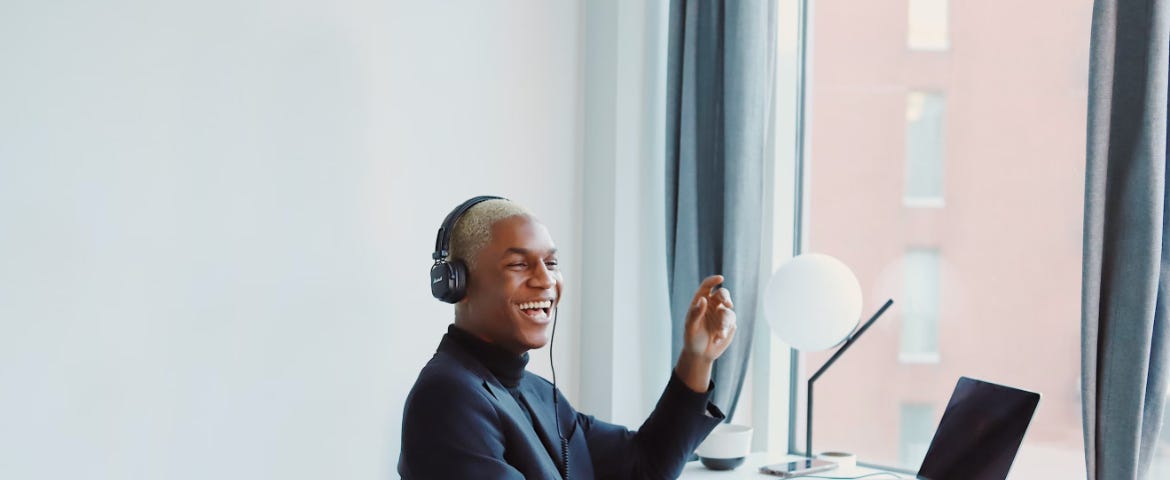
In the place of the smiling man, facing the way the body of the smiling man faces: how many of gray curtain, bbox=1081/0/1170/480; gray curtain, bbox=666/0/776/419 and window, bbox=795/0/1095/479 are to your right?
0

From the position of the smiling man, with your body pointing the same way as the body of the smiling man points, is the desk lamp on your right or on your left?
on your left

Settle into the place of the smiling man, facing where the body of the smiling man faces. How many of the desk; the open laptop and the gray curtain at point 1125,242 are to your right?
0

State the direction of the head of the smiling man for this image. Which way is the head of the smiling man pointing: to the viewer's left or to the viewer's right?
to the viewer's right

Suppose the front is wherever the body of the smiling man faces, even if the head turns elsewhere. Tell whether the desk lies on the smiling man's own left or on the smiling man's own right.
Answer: on the smiling man's own left

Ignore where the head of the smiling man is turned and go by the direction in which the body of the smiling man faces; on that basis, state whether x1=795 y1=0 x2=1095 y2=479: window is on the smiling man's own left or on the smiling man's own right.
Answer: on the smiling man's own left

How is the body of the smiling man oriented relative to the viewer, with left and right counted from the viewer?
facing the viewer and to the right of the viewer
